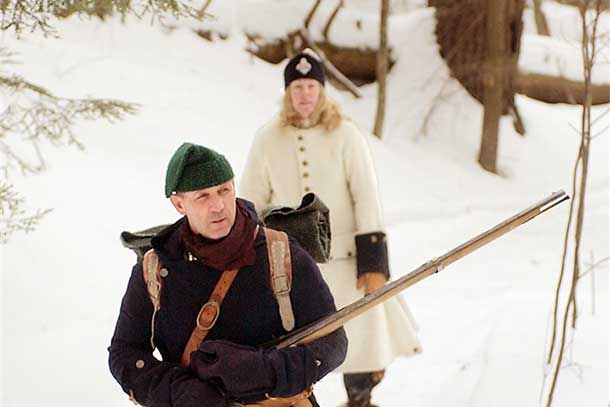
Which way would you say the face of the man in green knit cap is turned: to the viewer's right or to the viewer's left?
to the viewer's right

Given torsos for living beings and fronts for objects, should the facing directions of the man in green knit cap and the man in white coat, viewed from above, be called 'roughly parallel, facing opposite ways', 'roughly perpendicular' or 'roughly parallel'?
roughly parallel

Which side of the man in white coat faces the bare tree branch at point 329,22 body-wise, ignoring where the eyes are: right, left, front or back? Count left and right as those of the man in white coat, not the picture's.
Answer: back

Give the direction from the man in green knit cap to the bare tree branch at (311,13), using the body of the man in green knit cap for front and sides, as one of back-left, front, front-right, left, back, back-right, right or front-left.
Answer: back

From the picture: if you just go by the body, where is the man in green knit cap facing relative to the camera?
toward the camera

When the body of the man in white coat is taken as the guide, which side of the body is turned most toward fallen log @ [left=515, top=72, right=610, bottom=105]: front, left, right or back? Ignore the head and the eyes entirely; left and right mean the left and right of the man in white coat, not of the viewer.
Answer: back

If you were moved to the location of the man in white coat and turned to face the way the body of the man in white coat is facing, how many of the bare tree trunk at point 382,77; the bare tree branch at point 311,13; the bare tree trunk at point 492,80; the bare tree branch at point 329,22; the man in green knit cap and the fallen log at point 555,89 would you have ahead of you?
1

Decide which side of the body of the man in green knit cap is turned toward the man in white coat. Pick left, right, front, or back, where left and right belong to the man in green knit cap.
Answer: back

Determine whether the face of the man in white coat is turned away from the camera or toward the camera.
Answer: toward the camera

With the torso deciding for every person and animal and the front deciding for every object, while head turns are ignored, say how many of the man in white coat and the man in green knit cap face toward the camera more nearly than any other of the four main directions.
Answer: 2

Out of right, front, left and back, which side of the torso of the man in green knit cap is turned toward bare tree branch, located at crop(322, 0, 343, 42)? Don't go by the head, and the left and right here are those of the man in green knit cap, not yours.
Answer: back

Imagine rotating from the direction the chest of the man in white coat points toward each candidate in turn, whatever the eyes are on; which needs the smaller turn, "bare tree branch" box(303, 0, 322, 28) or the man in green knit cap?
the man in green knit cap
